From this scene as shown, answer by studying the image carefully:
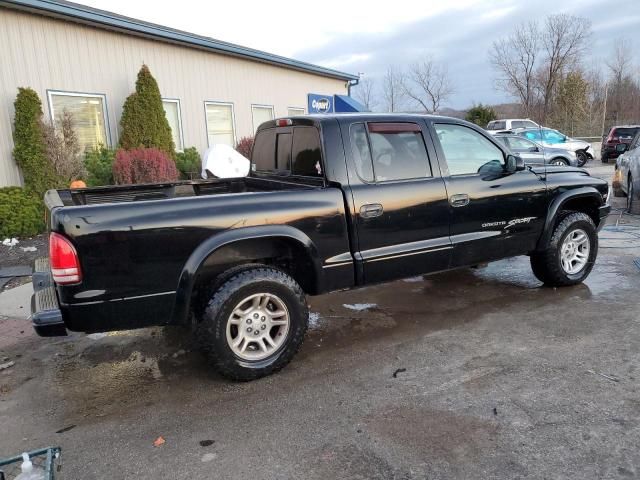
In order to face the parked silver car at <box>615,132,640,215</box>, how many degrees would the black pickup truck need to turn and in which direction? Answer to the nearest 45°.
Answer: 0° — it already faces it

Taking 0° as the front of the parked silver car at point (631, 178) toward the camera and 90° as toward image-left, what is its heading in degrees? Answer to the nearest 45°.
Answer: approximately 45°

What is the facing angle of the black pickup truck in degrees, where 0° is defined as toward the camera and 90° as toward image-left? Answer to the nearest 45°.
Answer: approximately 225°

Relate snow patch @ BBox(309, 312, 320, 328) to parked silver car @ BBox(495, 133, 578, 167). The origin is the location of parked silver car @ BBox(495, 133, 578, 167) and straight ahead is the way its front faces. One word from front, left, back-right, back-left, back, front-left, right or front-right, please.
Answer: right

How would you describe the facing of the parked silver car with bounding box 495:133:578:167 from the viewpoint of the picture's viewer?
facing to the right of the viewer

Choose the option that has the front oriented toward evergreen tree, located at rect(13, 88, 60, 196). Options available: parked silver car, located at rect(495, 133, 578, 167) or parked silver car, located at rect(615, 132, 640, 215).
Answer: parked silver car, located at rect(615, 132, 640, 215)

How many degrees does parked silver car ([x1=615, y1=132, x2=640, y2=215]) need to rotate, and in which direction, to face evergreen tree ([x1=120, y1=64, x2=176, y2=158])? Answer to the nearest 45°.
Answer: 0° — it already faces it

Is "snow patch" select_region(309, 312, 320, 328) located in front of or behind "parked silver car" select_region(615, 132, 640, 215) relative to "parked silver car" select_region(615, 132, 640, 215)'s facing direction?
in front

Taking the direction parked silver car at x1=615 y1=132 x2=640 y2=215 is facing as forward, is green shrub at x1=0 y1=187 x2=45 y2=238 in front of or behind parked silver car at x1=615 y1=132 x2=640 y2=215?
in front

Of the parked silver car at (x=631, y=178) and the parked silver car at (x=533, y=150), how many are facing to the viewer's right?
1

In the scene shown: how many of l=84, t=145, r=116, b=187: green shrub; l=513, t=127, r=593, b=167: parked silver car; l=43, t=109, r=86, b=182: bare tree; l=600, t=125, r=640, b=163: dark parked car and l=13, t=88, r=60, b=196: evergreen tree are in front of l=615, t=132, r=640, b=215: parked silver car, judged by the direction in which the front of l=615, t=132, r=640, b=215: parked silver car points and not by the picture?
3

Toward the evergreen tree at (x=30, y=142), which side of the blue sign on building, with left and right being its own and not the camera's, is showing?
right

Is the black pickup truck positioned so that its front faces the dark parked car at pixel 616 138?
yes
